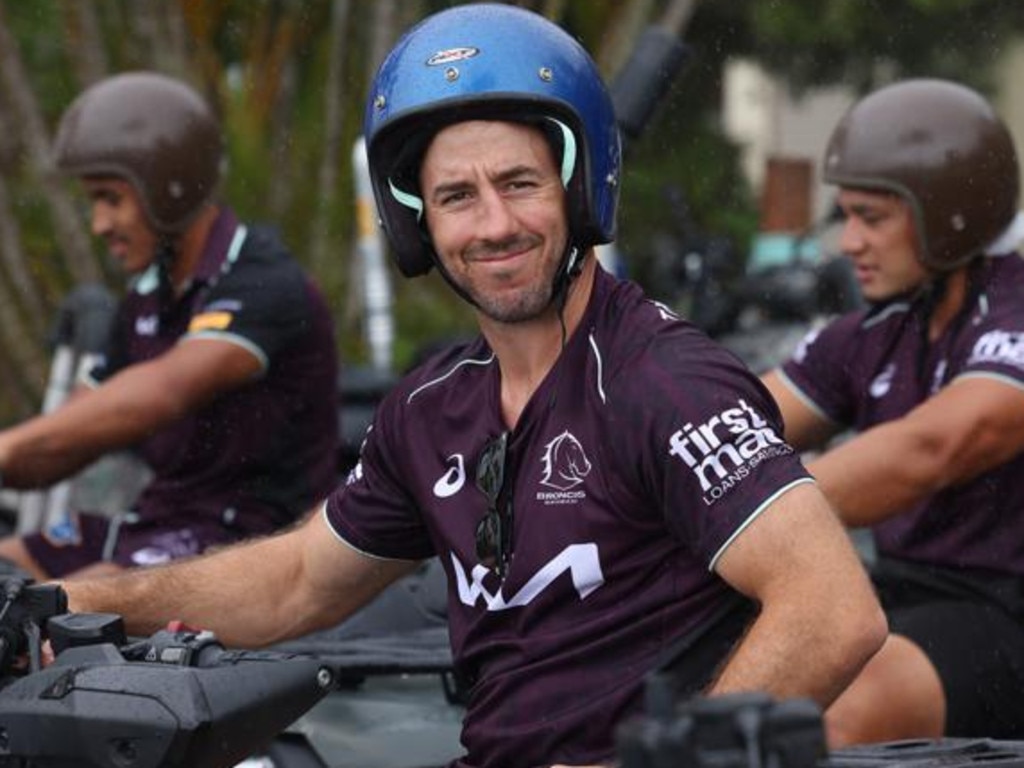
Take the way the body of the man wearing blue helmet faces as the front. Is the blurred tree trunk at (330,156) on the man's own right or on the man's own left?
on the man's own right

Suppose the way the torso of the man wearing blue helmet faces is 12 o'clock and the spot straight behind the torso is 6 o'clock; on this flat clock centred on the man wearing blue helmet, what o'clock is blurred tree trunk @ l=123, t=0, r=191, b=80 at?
The blurred tree trunk is roughly at 4 o'clock from the man wearing blue helmet.

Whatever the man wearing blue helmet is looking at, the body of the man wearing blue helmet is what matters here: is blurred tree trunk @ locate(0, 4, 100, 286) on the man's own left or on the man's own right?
on the man's own right

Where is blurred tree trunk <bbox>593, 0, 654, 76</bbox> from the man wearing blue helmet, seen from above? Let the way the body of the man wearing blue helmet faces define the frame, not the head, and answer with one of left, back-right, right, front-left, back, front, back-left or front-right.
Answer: back-right

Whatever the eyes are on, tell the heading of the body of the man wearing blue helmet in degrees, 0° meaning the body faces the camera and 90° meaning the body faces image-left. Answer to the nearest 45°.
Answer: approximately 45°

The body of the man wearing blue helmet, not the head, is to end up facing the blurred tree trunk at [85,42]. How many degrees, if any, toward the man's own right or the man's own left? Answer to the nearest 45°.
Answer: approximately 135° to the man's own right

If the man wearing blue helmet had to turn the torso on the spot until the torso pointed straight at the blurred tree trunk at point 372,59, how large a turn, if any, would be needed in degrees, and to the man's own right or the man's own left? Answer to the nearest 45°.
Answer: approximately 135° to the man's own right
